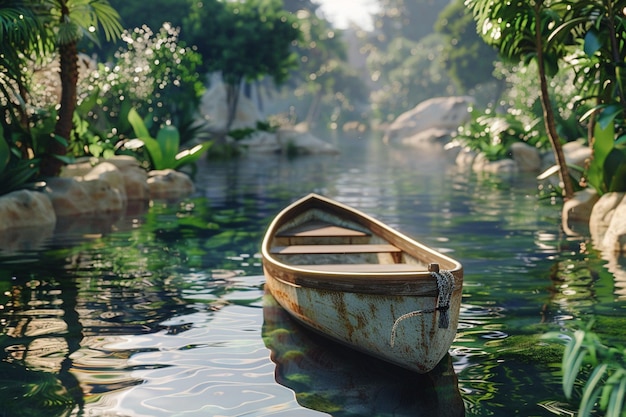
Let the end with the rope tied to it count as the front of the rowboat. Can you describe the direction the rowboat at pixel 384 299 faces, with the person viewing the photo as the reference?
facing the viewer and to the right of the viewer

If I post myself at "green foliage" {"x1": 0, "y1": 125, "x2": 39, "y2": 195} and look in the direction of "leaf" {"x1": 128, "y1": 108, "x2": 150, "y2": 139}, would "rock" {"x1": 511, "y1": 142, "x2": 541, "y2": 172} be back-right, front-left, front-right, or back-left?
front-right

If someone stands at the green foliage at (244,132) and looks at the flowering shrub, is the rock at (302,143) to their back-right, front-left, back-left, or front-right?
back-left

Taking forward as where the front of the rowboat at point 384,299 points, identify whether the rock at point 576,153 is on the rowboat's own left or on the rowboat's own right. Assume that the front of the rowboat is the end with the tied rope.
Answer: on the rowboat's own left

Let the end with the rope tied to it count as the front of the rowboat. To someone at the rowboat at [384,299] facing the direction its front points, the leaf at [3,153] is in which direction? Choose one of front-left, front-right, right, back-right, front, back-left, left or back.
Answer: back
